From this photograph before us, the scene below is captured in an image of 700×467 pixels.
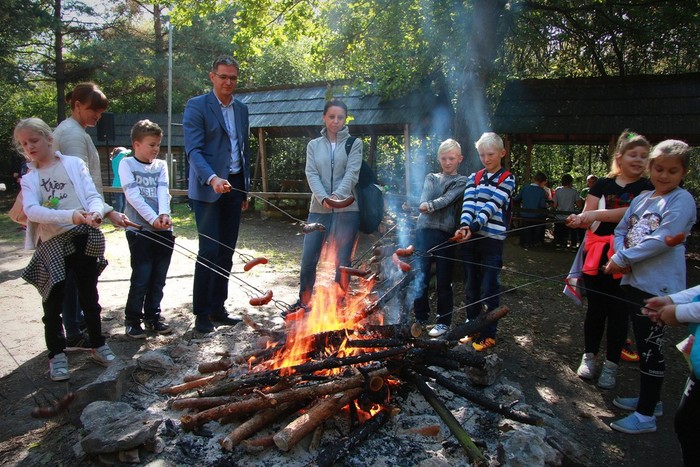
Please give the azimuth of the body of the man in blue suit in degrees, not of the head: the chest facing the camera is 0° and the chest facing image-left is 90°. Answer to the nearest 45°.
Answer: approximately 315°

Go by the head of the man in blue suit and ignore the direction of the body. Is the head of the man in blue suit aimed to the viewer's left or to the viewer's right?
to the viewer's right

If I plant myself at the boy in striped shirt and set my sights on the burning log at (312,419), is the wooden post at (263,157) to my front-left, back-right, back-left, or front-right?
back-right

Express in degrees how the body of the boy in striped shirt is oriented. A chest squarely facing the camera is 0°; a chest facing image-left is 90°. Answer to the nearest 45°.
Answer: approximately 45°

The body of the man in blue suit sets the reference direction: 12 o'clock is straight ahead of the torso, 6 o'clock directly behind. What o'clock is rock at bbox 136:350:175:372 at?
The rock is roughly at 2 o'clock from the man in blue suit.

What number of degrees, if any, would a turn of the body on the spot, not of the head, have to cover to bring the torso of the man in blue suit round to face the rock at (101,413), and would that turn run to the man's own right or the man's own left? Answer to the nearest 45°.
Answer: approximately 45° to the man's own right

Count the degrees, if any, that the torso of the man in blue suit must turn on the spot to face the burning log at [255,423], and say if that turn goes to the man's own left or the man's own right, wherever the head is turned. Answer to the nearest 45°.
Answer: approximately 45° to the man's own right

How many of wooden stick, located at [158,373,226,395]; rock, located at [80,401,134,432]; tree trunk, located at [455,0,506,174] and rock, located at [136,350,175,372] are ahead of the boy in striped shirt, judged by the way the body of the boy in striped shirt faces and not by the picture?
3
